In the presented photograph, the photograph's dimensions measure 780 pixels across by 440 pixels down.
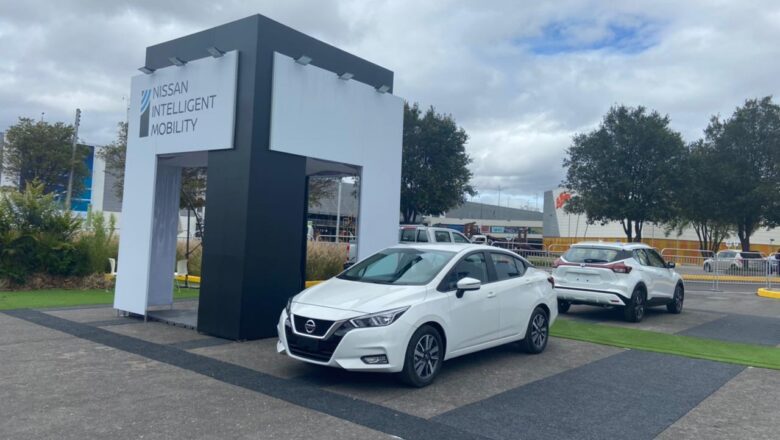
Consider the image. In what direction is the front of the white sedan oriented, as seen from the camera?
facing the viewer and to the left of the viewer

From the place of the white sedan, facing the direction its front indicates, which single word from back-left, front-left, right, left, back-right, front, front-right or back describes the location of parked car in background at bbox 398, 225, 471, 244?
back-right

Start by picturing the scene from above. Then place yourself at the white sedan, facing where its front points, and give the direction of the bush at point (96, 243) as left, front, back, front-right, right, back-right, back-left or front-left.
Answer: right

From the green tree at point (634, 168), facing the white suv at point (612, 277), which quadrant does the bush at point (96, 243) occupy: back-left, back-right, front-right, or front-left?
front-right

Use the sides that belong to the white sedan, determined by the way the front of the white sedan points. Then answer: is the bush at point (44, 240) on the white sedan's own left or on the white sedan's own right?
on the white sedan's own right

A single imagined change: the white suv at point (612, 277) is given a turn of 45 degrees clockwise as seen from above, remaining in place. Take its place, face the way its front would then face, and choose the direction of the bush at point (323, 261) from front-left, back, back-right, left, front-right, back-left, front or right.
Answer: back

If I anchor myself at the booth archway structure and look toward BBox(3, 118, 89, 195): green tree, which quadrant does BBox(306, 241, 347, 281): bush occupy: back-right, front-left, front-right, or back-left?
front-right

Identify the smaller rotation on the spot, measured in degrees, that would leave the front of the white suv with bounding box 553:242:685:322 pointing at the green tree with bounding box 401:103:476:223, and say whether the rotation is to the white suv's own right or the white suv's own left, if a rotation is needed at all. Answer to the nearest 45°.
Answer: approximately 90° to the white suv's own left

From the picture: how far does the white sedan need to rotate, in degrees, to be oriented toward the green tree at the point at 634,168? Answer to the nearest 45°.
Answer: approximately 180°

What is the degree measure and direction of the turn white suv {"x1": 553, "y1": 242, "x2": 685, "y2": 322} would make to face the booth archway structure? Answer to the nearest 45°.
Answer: approximately 180°
